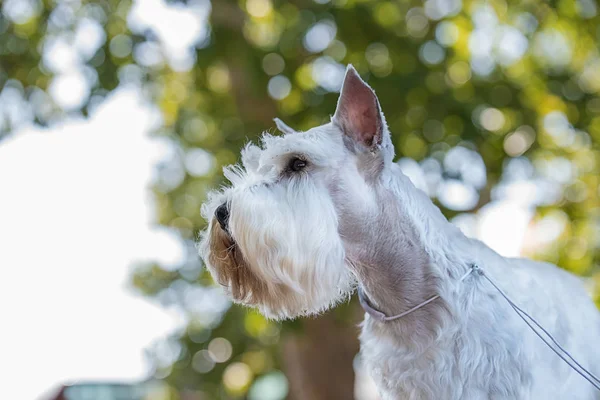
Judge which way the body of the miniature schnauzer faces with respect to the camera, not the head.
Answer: to the viewer's left
